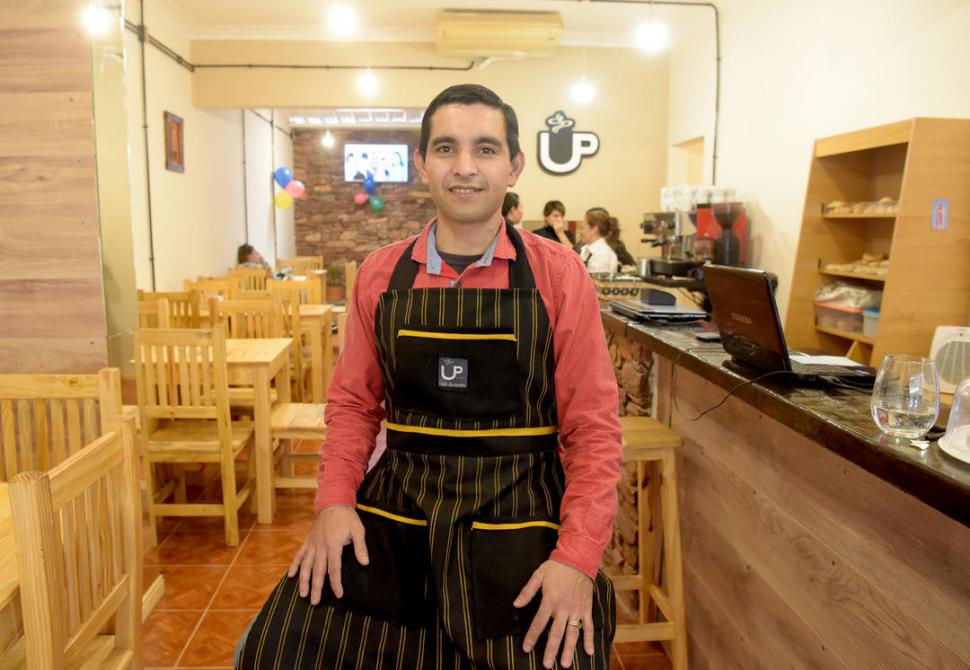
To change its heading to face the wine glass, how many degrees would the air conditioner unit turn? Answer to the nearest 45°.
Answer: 0° — it already faces it

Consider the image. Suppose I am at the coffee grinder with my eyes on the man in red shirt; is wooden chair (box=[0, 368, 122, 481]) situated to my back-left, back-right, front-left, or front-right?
front-right

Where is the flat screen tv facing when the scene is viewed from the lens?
facing the viewer

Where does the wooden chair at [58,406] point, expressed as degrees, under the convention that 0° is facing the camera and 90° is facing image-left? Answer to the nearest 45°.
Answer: approximately 0°

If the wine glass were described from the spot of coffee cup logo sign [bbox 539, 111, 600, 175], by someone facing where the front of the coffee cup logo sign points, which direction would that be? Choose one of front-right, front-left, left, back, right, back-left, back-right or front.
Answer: front

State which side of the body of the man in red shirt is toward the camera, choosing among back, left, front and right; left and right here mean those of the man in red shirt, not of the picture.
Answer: front

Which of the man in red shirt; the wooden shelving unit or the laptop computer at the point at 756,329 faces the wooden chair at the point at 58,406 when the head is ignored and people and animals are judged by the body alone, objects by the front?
the wooden shelving unit

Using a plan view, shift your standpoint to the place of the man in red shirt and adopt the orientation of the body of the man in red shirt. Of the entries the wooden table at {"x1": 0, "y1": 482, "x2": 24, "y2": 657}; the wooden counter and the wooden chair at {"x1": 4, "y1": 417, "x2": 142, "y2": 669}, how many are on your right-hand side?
2

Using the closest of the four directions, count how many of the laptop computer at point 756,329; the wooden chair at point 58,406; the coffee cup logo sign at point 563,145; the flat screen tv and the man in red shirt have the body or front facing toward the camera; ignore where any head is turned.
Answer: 4

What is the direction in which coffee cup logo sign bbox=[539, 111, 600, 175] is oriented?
toward the camera

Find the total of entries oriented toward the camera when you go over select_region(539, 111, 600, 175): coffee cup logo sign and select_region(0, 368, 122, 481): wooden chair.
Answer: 2

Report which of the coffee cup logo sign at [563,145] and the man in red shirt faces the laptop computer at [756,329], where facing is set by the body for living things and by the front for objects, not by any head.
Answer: the coffee cup logo sign

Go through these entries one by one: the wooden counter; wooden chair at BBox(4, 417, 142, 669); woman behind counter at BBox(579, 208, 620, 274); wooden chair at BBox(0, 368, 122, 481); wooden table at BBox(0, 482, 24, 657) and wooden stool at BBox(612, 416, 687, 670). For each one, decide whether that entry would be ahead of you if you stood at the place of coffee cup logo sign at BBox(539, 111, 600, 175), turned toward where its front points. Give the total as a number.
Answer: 6
